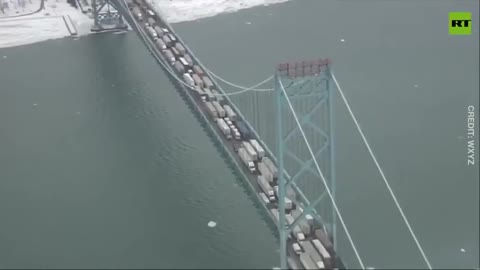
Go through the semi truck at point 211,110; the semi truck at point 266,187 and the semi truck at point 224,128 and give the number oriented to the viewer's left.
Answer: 0

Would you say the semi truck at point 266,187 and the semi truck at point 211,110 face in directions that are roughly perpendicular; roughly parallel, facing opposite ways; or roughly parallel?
roughly parallel
